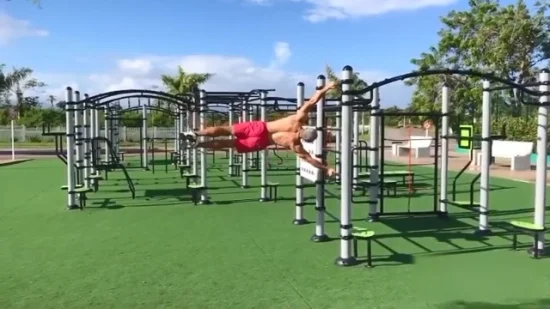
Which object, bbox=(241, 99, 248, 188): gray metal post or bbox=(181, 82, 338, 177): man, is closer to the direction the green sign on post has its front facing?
the man

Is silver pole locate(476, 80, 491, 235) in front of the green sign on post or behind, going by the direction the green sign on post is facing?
in front

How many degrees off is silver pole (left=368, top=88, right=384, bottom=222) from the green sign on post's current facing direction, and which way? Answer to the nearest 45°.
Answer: approximately 90° to its right

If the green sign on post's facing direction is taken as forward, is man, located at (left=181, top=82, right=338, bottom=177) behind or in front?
in front

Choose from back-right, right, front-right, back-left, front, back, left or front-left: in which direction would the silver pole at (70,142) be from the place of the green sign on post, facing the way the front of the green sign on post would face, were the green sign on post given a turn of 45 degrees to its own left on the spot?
back-right

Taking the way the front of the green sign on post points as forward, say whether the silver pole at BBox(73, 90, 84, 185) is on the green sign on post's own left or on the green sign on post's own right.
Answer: on the green sign on post's own right

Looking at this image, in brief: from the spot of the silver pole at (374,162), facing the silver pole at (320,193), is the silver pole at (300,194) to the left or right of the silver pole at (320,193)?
right

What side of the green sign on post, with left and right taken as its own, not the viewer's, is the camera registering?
front

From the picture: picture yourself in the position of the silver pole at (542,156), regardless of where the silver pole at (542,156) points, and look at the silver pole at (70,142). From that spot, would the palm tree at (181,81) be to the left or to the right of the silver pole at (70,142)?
right

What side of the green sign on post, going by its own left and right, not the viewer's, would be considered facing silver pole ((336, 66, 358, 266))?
front

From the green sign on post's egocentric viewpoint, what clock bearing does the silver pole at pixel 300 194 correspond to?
The silver pole is roughly at 2 o'clock from the green sign on post.

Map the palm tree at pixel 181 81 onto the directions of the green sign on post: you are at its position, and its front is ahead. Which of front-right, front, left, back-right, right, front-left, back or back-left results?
back-right
